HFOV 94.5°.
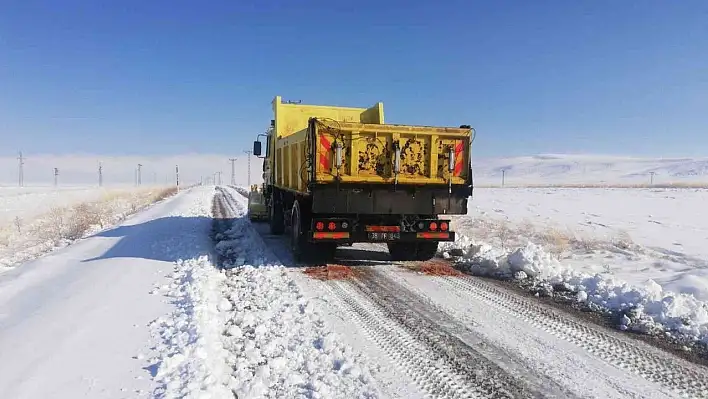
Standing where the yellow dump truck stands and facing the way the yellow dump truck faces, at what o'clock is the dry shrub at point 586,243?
The dry shrub is roughly at 2 o'clock from the yellow dump truck.

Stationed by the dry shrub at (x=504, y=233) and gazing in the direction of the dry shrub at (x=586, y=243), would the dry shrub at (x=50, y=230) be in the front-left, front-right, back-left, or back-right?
back-right

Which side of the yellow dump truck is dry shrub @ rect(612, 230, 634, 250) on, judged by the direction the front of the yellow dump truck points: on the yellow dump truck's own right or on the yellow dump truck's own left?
on the yellow dump truck's own right

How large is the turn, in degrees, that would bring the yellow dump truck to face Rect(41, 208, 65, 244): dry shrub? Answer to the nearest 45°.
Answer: approximately 45° to its left

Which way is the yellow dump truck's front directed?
away from the camera

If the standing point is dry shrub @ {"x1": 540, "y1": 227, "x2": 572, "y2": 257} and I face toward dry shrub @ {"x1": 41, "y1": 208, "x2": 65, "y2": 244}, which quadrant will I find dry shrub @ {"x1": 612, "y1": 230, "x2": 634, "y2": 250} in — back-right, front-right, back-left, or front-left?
back-right
